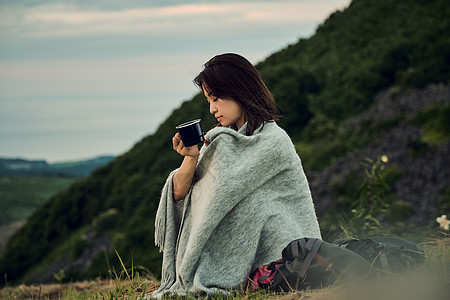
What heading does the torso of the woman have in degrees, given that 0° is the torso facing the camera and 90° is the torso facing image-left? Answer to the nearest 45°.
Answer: approximately 90°

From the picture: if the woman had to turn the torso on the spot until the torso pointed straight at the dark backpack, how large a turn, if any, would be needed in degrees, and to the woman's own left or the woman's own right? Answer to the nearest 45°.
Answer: approximately 135° to the woman's own left
